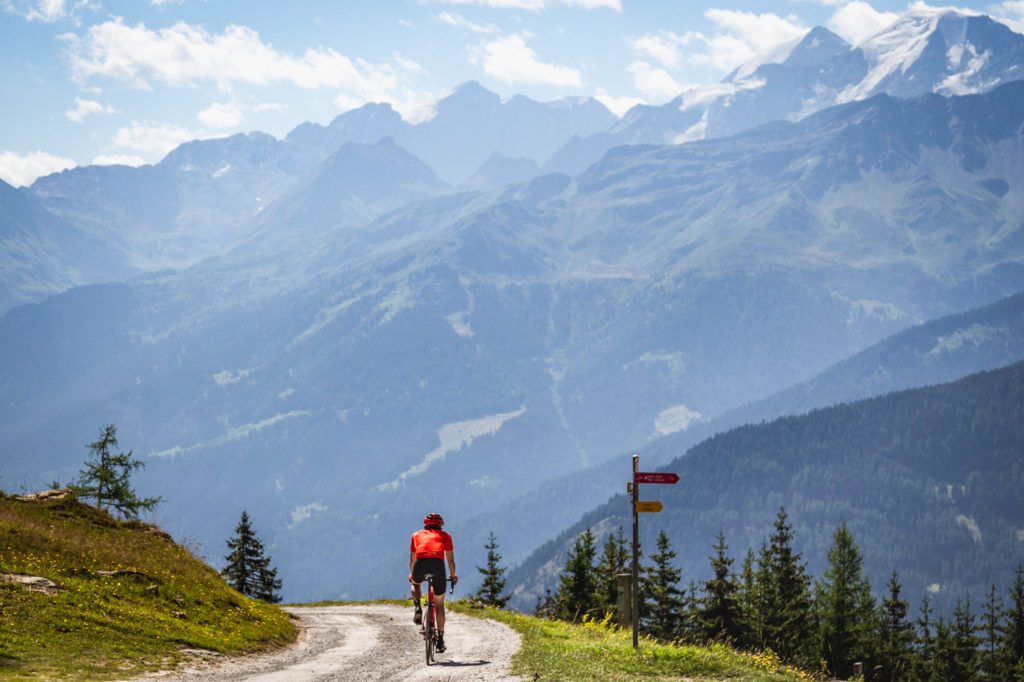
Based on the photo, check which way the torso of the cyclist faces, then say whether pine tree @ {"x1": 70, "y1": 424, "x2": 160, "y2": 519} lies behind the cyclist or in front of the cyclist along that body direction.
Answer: in front

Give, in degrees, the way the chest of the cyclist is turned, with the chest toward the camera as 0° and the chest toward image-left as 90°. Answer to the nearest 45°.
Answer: approximately 180°

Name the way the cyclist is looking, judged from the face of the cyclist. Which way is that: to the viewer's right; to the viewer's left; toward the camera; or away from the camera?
away from the camera
